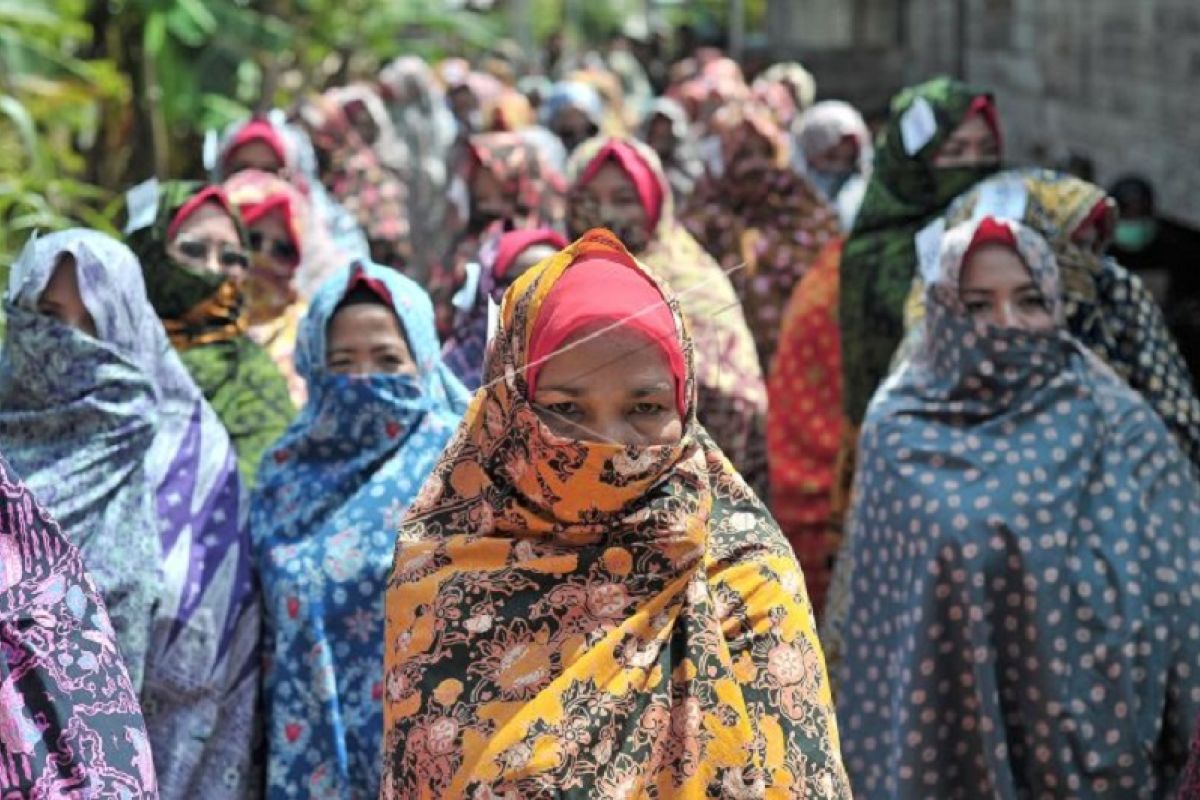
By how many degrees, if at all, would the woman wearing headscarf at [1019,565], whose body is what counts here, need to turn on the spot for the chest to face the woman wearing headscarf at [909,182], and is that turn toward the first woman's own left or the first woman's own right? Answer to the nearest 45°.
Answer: approximately 180°

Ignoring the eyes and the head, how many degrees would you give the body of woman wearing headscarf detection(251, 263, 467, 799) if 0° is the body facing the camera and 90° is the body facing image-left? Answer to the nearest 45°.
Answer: approximately 0°

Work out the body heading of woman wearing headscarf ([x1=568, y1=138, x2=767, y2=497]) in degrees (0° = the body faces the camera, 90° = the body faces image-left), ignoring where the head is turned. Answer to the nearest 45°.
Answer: approximately 45°

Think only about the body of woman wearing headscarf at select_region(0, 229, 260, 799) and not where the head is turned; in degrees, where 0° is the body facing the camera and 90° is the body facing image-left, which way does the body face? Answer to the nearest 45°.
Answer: approximately 45°

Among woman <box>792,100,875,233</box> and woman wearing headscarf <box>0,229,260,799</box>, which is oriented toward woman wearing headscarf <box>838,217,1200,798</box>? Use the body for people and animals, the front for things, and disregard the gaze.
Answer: the woman

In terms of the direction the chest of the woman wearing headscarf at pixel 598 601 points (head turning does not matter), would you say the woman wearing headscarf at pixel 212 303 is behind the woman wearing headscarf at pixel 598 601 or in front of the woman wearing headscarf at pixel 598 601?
behind

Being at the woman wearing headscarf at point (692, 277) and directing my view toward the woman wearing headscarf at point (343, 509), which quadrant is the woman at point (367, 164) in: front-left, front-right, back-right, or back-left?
back-right

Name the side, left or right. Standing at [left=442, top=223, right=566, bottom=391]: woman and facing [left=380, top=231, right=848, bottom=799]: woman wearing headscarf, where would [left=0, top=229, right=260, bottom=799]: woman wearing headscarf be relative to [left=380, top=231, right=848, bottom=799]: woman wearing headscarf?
right

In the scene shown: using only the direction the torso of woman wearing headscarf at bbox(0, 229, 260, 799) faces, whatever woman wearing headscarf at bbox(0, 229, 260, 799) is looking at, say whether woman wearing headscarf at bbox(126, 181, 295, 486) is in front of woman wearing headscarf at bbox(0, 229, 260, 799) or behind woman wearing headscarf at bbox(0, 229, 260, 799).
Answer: behind
